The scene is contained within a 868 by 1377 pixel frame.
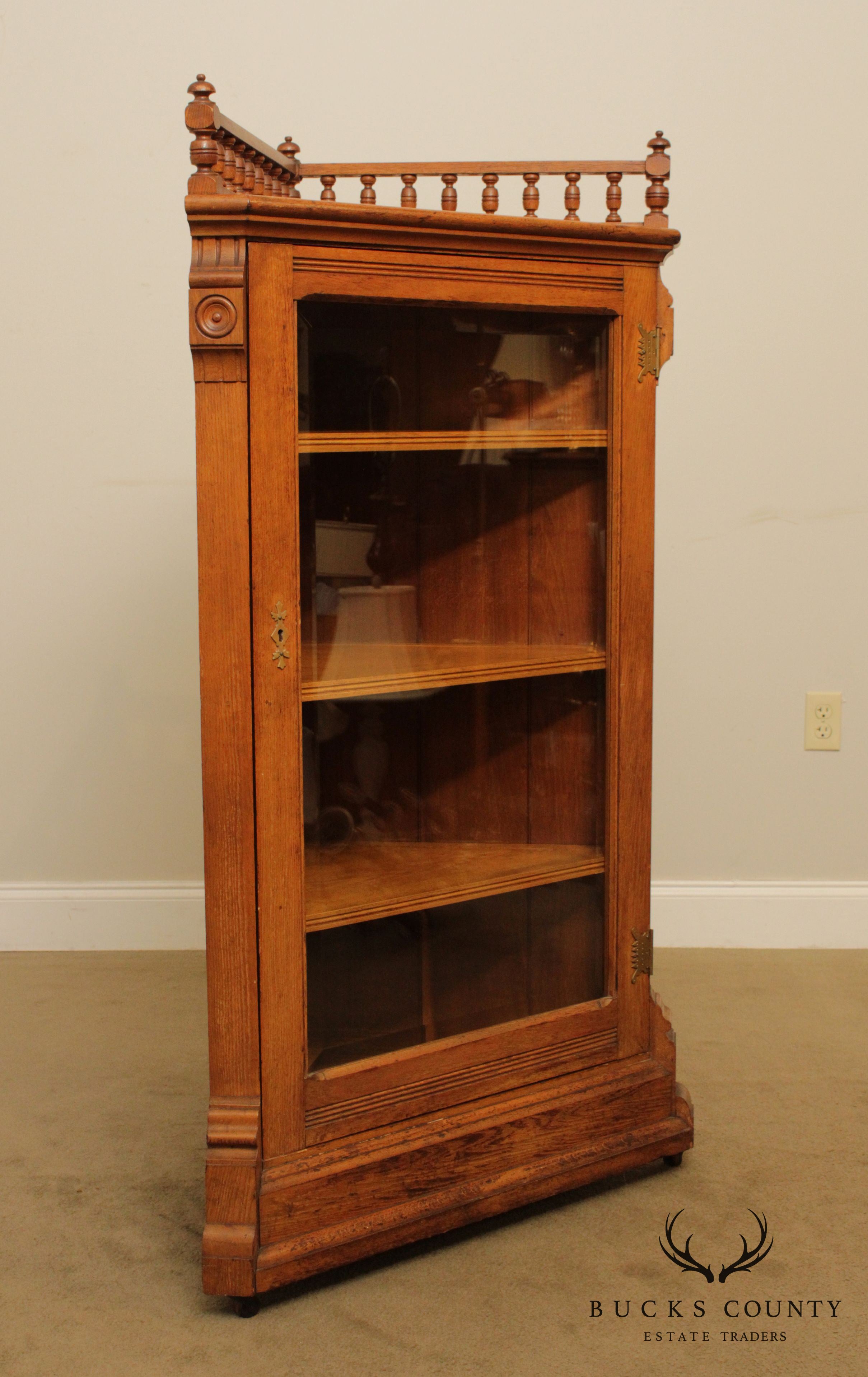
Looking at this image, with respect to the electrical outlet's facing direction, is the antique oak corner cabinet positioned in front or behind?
in front

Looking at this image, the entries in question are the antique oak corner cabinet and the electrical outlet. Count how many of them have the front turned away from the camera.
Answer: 0

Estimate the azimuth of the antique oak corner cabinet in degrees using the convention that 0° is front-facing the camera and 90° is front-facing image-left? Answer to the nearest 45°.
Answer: approximately 315°

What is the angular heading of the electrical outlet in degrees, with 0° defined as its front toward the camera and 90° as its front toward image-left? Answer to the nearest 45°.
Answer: approximately 0°

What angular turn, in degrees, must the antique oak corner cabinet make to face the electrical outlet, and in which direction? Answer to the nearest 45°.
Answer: approximately 90° to its left
